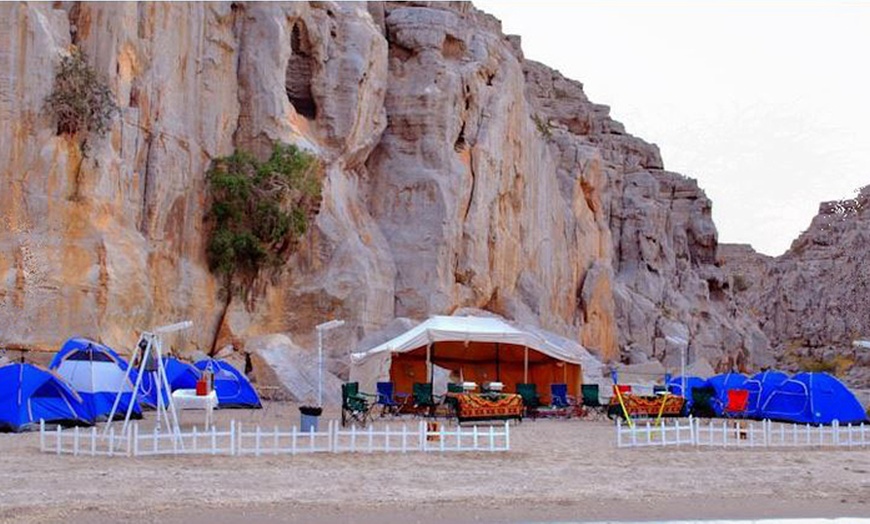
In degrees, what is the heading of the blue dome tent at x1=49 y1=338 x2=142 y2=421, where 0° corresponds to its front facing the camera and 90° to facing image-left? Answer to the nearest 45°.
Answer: approximately 0°

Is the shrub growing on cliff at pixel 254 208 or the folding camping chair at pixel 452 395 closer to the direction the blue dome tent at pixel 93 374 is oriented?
the folding camping chair

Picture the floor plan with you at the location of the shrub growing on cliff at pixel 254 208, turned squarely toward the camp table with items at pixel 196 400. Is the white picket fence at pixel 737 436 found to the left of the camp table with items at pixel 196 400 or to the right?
left

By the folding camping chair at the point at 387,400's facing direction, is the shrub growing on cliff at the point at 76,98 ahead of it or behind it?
behind

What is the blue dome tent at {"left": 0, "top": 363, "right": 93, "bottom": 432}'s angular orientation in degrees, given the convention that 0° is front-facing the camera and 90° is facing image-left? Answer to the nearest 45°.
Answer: approximately 315°

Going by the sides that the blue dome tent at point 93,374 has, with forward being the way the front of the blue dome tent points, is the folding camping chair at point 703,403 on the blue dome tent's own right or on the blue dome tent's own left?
on the blue dome tent's own left

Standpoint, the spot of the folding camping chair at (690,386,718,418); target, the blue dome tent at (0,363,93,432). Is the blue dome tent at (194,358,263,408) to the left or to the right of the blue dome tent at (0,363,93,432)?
right
